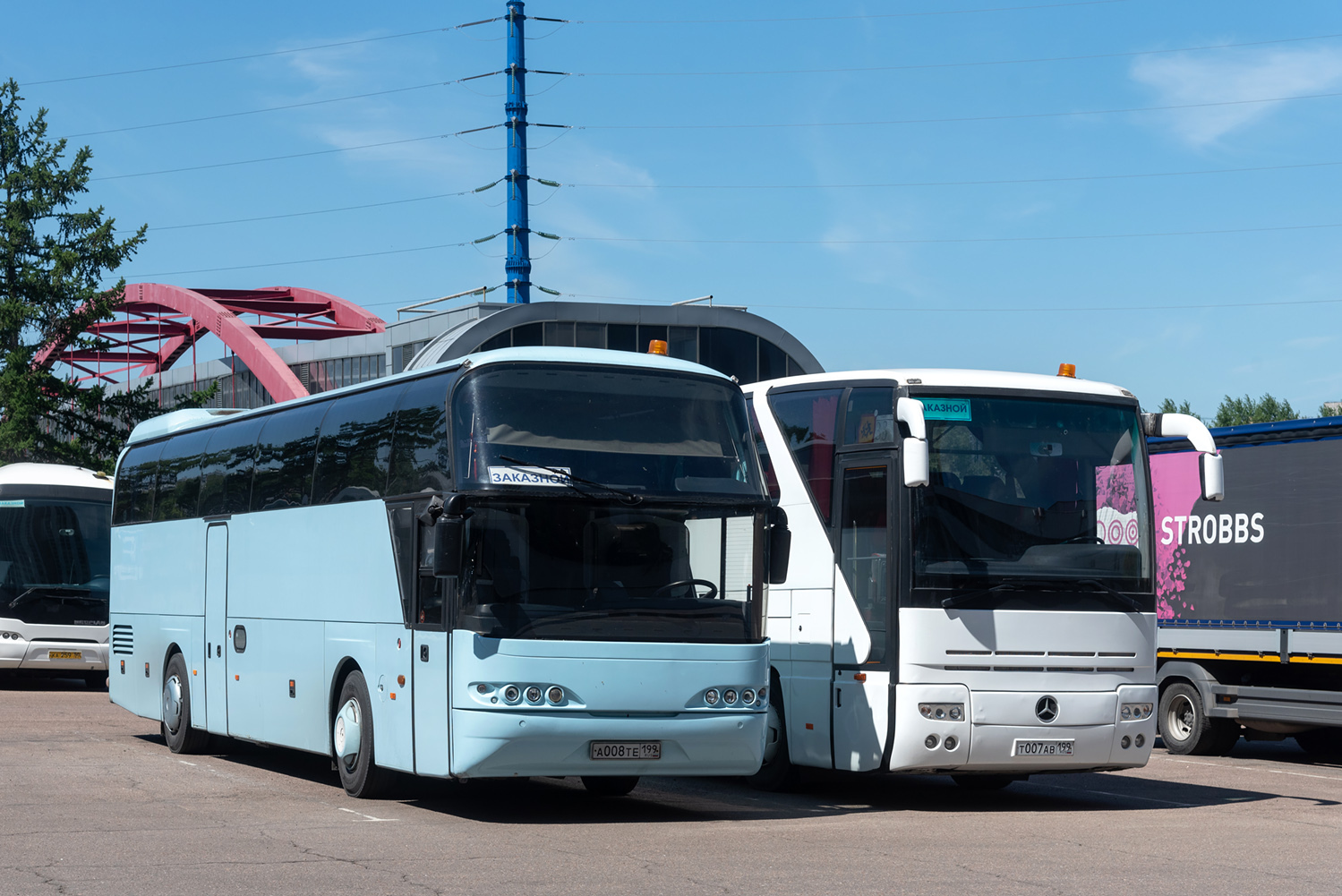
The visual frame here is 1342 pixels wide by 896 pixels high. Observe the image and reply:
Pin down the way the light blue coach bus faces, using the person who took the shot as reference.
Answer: facing the viewer and to the right of the viewer

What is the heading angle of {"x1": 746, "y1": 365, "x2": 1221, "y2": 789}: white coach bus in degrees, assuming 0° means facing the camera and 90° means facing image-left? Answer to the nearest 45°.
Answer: approximately 315°

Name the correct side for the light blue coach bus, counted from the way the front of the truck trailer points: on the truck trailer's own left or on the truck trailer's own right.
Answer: on the truck trailer's own right

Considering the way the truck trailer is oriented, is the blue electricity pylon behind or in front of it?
behind

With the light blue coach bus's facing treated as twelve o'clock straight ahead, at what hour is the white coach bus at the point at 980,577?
The white coach bus is roughly at 10 o'clock from the light blue coach bus.

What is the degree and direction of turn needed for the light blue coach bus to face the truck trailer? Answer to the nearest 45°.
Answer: approximately 90° to its left

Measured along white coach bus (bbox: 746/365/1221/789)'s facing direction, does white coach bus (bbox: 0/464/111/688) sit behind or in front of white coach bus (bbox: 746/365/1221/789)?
behind

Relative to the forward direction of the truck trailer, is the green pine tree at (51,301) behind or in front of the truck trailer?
behind

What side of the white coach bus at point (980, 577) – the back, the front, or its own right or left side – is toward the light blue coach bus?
right
